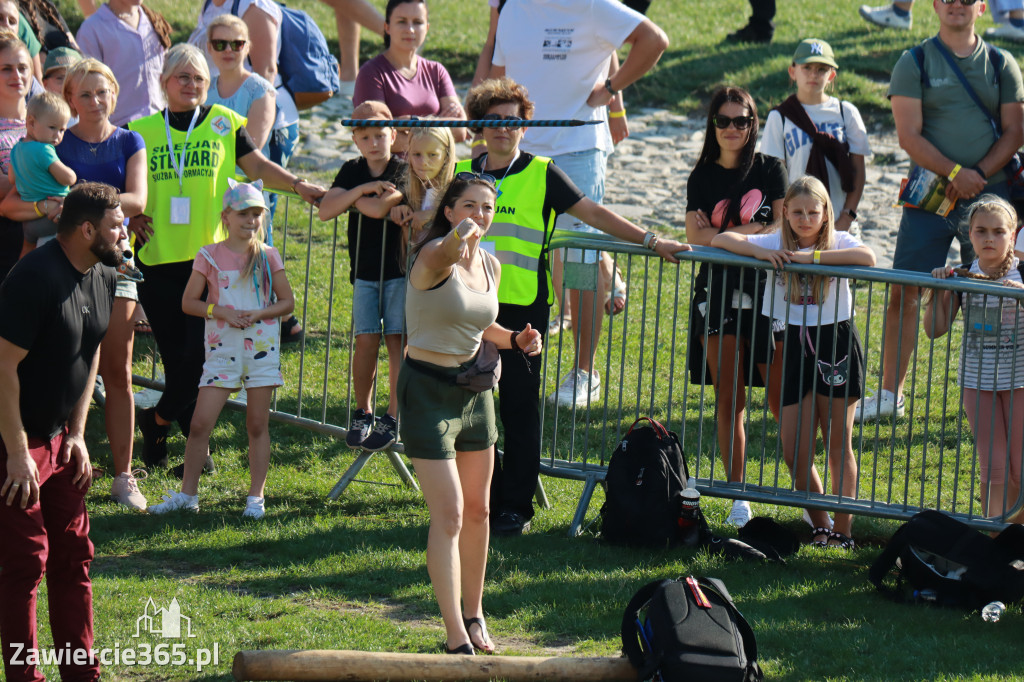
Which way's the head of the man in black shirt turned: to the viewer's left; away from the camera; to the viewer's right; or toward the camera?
to the viewer's right

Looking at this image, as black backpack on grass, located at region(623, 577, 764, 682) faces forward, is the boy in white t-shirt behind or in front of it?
behind

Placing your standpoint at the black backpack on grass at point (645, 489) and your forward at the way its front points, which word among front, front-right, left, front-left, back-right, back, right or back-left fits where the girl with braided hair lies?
left

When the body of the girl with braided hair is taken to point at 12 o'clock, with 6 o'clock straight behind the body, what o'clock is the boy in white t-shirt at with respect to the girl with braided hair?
The boy in white t-shirt is roughly at 5 o'clock from the girl with braided hair.

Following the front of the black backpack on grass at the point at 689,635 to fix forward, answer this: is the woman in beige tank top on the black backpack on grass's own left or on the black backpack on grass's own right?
on the black backpack on grass's own right

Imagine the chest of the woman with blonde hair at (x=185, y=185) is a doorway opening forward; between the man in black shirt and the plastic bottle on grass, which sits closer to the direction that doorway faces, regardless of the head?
the man in black shirt

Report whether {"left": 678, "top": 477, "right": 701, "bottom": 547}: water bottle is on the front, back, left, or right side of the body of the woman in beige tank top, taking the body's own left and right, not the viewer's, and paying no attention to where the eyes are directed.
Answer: left

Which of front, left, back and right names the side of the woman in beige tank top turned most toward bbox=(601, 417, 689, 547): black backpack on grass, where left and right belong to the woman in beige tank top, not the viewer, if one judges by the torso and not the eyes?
left
